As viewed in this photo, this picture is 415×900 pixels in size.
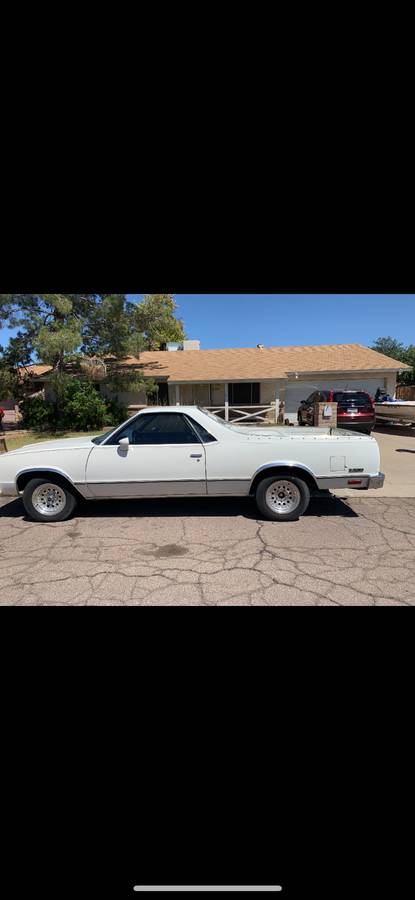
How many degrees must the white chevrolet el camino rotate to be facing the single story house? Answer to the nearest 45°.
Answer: approximately 90° to its right

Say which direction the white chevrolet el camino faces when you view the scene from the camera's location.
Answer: facing to the left of the viewer

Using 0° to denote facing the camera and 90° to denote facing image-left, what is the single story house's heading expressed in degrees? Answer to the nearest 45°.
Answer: approximately 0°

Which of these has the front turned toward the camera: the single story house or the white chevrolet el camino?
the single story house

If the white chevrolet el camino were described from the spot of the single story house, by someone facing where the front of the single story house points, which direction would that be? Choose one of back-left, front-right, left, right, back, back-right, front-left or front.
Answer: front

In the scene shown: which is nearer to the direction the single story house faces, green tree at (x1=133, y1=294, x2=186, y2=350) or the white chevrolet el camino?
the white chevrolet el camino

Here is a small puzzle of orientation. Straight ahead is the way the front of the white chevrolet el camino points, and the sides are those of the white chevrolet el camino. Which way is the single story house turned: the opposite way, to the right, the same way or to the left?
to the left

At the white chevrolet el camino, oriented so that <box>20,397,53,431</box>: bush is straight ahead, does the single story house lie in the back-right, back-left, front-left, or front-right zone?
front-right

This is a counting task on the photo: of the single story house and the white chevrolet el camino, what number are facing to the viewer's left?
1

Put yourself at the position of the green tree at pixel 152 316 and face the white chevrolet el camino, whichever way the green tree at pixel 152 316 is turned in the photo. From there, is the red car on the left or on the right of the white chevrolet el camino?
left

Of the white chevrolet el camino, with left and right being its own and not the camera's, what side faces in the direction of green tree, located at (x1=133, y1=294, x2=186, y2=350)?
right
